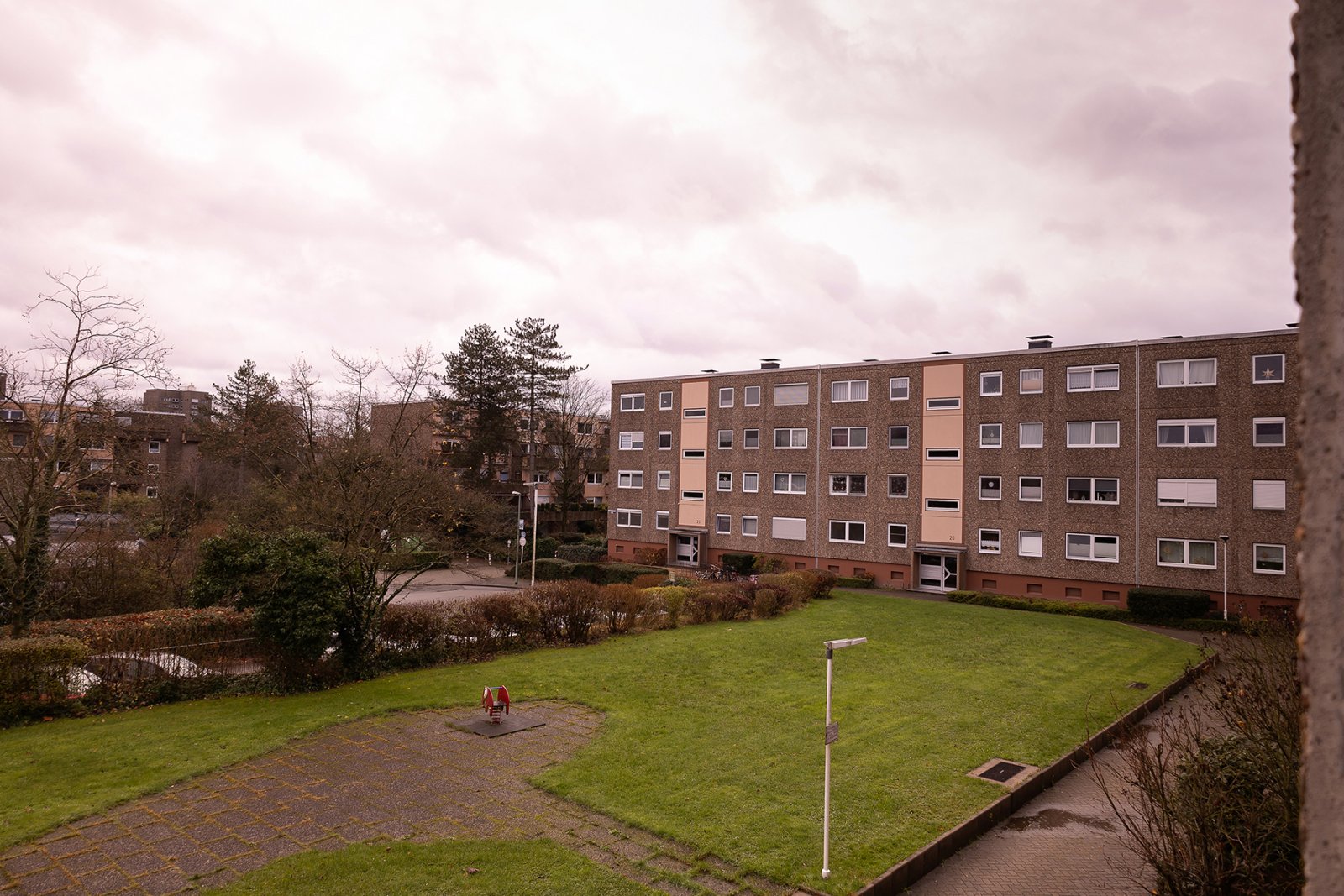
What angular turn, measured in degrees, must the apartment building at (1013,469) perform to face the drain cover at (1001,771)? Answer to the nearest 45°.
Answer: approximately 45° to its left

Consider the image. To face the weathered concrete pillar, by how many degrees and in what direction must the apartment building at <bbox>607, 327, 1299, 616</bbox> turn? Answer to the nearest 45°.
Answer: approximately 45° to its left

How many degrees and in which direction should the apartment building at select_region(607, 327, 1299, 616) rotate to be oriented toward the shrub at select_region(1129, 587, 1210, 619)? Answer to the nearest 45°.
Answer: approximately 90° to its left

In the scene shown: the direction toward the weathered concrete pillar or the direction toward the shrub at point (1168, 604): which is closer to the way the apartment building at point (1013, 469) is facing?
the weathered concrete pillar

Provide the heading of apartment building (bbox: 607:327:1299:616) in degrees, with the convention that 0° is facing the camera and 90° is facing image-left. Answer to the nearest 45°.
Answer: approximately 45°
